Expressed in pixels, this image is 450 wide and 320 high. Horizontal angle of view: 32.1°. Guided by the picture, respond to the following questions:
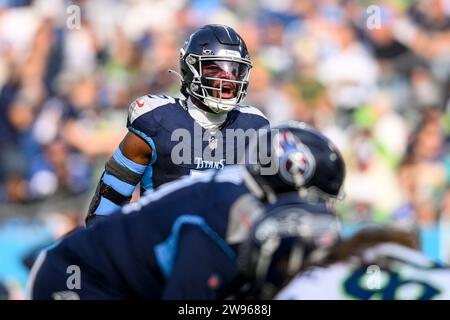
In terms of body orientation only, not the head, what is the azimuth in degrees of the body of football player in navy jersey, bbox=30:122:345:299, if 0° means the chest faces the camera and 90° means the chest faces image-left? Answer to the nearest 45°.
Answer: approximately 270°

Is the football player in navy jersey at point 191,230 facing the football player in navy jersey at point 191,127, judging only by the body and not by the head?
no

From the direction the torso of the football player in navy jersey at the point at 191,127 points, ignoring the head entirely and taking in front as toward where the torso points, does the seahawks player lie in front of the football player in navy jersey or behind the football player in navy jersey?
in front

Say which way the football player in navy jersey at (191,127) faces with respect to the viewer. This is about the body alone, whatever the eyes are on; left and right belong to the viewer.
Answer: facing the viewer and to the right of the viewer

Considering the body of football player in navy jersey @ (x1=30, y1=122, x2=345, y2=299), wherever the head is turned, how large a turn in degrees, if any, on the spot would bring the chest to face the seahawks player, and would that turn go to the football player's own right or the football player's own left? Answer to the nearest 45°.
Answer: approximately 45° to the football player's own right

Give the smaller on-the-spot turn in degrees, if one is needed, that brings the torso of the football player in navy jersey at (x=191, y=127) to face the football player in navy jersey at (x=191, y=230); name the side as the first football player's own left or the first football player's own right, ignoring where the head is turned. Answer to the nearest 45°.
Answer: approximately 45° to the first football player's own right

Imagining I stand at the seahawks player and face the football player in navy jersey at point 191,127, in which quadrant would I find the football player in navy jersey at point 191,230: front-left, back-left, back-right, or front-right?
front-left

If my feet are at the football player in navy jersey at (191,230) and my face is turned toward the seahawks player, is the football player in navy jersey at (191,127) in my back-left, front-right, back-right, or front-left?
back-left
